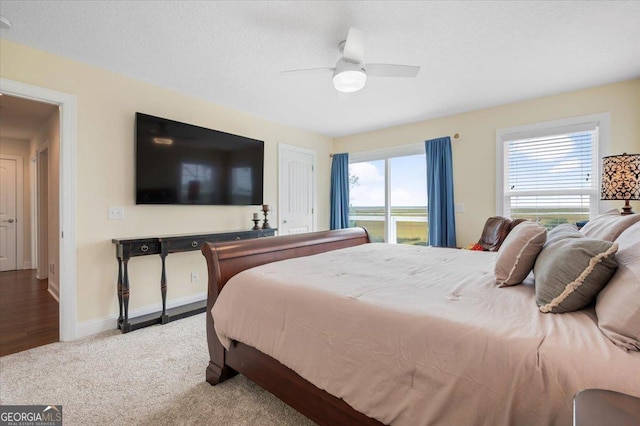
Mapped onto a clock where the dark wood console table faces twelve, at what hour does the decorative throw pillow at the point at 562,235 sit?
The decorative throw pillow is roughly at 12 o'clock from the dark wood console table.

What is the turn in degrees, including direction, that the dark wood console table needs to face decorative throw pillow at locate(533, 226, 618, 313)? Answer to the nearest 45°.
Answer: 0° — it already faces it

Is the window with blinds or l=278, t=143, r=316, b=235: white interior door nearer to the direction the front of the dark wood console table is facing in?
the window with blinds

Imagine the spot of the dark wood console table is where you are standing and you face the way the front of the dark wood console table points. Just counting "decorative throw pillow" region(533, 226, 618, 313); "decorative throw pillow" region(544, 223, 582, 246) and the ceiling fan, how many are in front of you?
3

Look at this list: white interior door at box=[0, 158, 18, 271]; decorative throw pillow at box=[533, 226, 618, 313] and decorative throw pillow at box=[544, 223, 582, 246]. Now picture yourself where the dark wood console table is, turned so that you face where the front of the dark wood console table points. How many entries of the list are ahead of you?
2

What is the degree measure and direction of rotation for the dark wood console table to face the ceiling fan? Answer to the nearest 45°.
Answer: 0° — it already faces it

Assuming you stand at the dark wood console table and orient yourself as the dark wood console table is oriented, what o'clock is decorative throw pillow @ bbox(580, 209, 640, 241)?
The decorative throw pillow is roughly at 12 o'clock from the dark wood console table.

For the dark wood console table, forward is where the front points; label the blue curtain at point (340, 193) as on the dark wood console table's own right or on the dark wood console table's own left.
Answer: on the dark wood console table's own left

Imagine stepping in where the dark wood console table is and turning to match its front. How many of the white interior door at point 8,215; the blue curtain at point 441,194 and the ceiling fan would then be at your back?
1

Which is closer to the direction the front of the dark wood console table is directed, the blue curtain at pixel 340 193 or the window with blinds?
the window with blinds

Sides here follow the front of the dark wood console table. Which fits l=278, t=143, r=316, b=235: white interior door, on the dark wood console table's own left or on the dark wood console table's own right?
on the dark wood console table's own left

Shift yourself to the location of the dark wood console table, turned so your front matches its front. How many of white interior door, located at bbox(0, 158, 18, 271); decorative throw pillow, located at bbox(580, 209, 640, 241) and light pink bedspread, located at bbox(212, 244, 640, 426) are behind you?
1

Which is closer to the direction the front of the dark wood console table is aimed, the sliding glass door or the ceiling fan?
the ceiling fan

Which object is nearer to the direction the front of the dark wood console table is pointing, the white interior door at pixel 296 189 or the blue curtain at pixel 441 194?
the blue curtain

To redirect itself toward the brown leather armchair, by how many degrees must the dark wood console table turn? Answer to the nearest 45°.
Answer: approximately 45° to its left

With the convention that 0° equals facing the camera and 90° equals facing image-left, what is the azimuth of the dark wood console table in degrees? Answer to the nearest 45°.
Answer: approximately 315°
